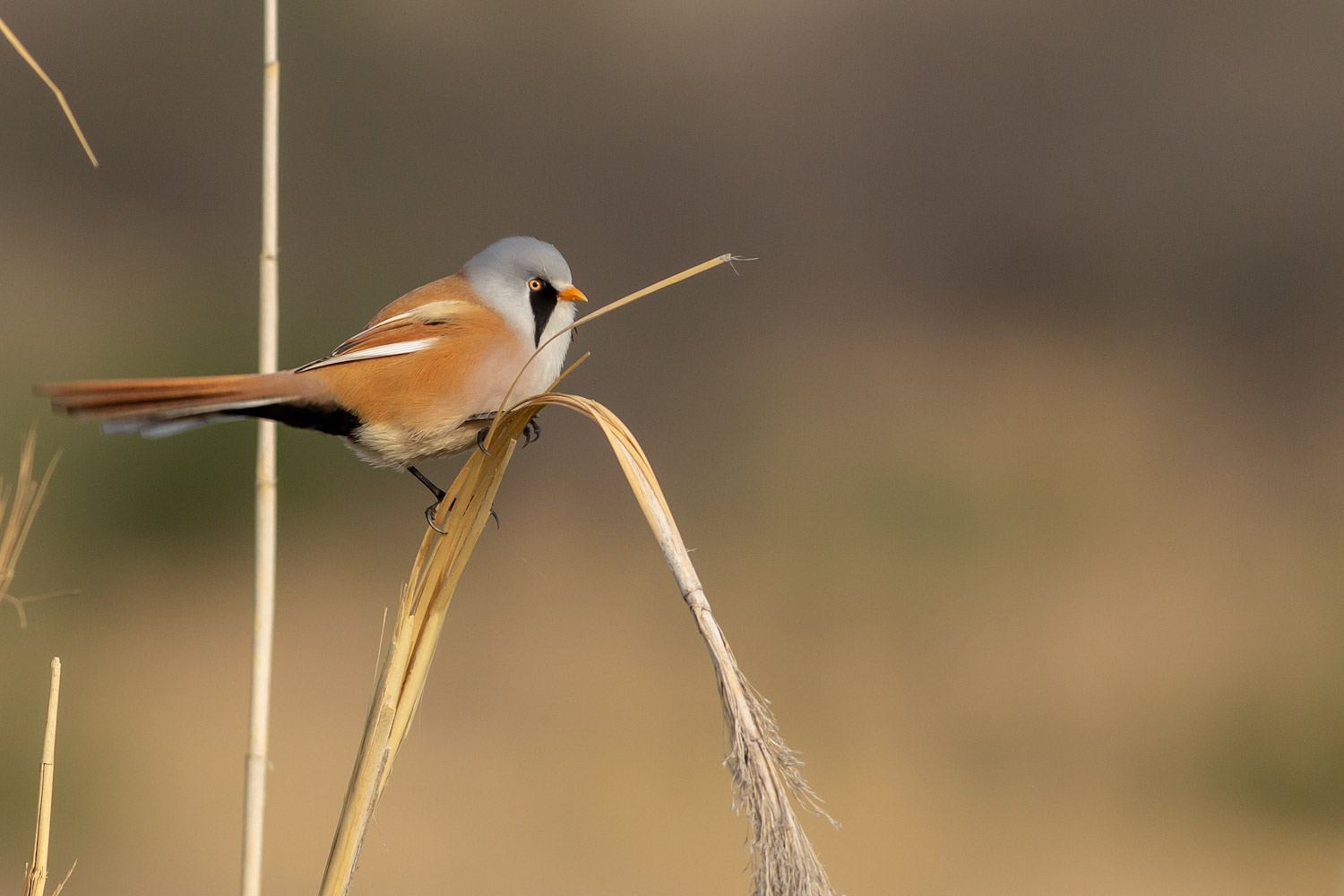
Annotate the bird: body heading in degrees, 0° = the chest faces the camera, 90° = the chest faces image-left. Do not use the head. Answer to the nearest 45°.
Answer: approximately 270°

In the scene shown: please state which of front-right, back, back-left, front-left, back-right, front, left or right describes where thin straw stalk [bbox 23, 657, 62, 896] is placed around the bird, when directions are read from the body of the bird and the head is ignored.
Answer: back-right
